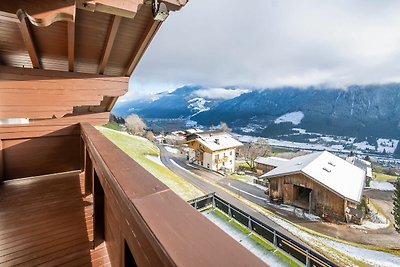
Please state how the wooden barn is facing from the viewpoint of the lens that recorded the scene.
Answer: facing the viewer and to the left of the viewer

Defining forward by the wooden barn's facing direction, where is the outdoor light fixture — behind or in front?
in front

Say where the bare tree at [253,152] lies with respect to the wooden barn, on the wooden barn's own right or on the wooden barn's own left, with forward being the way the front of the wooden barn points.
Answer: on the wooden barn's own right

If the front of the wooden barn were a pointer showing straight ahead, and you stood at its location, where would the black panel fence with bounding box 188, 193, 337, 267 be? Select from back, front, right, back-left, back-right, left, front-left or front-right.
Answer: front-left

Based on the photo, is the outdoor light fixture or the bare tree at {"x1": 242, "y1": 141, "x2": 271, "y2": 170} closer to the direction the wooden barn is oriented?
the outdoor light fixture

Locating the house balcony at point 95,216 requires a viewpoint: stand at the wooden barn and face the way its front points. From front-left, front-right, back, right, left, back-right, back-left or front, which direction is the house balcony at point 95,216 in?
front-left

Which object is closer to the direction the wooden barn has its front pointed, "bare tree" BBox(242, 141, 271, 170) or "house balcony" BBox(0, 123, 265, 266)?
the house balcony
